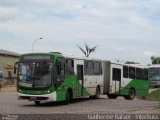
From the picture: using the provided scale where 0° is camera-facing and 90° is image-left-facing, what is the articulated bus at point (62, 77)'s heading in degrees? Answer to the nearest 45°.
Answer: approximately 45°
